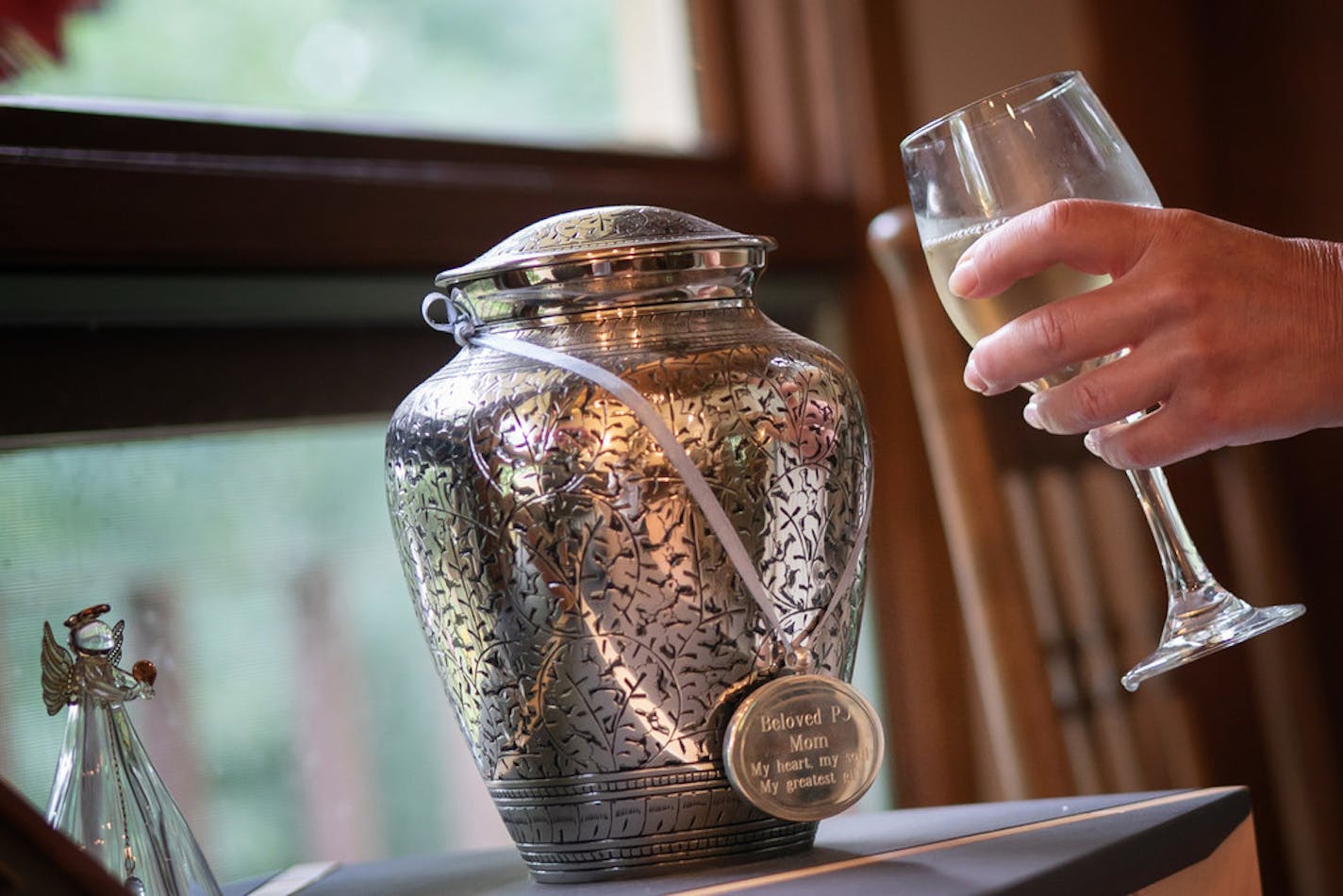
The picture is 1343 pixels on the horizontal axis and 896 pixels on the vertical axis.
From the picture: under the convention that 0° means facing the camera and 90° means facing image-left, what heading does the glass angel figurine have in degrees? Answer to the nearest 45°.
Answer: approximately 315°
